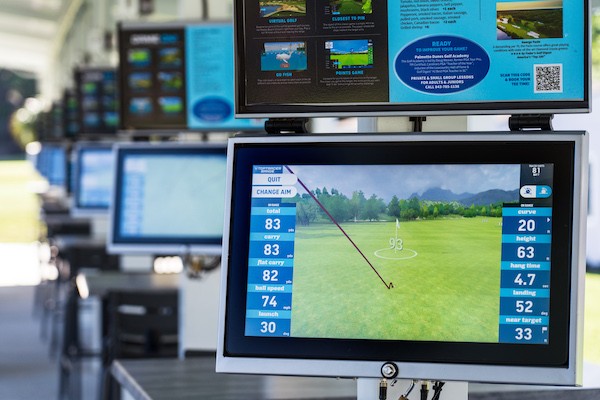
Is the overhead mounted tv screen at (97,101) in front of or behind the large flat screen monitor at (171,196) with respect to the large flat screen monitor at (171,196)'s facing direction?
behind

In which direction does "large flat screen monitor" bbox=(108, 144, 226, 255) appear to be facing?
toward the camera

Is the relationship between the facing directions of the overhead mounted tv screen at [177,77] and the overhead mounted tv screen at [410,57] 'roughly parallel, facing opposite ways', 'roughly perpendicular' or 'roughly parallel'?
roughly parallel

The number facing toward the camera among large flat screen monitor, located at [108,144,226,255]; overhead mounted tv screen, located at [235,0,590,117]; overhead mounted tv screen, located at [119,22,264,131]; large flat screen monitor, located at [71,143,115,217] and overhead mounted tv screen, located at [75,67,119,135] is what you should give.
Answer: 5

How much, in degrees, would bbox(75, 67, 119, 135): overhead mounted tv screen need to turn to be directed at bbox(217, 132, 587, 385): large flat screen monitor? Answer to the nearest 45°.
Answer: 0° — it already faces it

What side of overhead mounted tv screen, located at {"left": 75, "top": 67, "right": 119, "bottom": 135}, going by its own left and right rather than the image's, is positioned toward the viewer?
front

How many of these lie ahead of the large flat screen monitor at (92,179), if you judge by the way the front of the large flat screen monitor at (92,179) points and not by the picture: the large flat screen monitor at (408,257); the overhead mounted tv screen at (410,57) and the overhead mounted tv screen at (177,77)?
3

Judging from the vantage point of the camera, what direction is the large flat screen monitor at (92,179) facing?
facing the viewer

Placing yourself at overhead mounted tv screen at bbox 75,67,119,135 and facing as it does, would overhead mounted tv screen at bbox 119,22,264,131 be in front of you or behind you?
in front

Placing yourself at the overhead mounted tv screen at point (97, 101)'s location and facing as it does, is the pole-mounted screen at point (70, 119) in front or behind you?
behind

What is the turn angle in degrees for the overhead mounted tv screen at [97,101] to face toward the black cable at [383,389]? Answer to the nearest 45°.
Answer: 0° — it already faces it

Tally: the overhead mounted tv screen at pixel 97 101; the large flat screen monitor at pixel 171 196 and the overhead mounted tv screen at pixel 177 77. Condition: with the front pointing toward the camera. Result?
3
